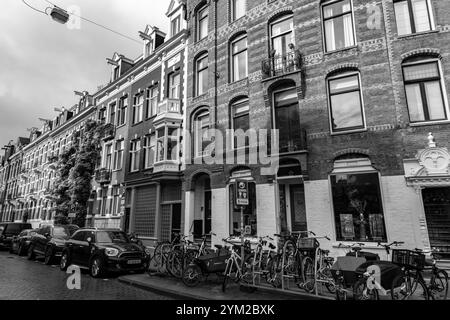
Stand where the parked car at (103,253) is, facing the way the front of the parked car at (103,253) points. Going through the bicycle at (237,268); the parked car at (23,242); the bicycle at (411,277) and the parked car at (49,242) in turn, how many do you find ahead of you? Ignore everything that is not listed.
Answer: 2

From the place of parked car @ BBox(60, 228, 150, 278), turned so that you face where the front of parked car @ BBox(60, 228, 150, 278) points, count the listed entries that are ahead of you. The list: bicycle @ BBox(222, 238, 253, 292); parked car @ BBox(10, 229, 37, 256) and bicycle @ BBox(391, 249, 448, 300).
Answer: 2

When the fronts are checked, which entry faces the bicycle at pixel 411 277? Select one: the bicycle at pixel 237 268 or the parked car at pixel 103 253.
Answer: the parked car

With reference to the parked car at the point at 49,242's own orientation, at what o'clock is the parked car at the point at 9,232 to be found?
the parked car at the point at 9,232 is roughly at 7 o'clock from the parked car at the point at 49,242.

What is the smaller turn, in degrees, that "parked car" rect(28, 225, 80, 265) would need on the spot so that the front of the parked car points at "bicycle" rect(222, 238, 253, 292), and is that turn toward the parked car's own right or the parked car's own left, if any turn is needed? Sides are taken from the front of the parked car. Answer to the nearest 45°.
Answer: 0° — it already faces it

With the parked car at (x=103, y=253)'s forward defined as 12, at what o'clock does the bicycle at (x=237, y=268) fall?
The bicycle is roughly at 12 o'clock from the parked car.

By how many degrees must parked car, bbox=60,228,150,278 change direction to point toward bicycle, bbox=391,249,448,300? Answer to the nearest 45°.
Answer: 0° — it already faces it

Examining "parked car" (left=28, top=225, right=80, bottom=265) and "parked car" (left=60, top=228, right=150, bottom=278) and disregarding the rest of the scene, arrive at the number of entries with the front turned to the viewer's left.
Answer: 0

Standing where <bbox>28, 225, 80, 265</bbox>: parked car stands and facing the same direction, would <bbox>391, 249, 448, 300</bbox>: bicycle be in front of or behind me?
in front

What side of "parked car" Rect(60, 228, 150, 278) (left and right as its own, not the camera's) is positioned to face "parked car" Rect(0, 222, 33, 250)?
back
